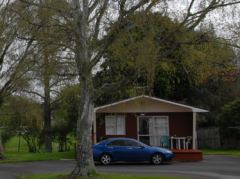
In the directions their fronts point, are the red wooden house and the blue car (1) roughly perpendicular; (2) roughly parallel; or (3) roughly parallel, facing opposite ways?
roughly perpendicular

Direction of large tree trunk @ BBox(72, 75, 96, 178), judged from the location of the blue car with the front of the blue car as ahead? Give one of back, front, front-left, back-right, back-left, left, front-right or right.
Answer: right

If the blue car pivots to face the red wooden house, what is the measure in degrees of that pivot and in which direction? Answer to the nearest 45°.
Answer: approximately 90° to its left

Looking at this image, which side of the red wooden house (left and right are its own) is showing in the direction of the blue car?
front

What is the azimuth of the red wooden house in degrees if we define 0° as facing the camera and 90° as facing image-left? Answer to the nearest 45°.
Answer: approximately 0°

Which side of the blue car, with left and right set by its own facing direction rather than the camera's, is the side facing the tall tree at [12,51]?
back

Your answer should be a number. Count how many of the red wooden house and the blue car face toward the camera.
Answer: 1

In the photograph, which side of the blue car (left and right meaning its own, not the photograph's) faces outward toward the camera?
right
